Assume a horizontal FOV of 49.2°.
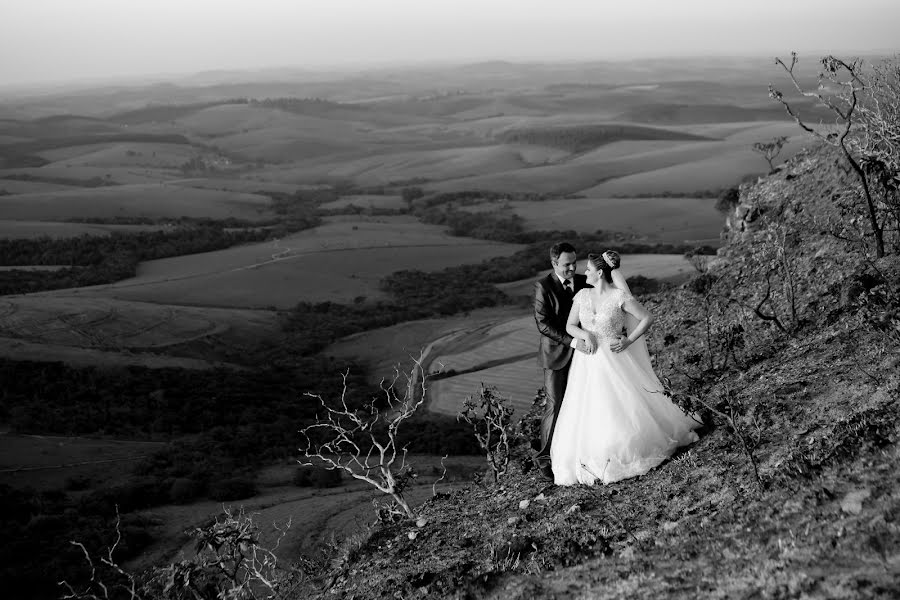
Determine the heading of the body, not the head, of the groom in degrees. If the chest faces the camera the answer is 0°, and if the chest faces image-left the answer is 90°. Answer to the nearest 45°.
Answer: approximately 315°
